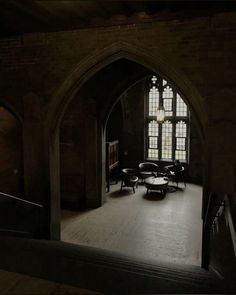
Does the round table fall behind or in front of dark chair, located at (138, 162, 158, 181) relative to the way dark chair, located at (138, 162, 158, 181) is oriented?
in front

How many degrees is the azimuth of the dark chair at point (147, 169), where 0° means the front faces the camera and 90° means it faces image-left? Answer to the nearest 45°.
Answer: approximately 0°

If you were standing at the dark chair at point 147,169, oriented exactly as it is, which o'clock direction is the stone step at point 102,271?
The stone step is roughly at 12 o'clock from the dark chair.

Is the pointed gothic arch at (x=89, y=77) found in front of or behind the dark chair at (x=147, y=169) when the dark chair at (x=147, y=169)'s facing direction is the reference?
in front

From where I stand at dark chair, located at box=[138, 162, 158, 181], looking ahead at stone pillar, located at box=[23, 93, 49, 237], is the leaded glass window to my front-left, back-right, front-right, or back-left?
back-left

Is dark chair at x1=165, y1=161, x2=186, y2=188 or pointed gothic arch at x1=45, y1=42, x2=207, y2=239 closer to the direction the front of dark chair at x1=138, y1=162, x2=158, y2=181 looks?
the pointed gothic arch
